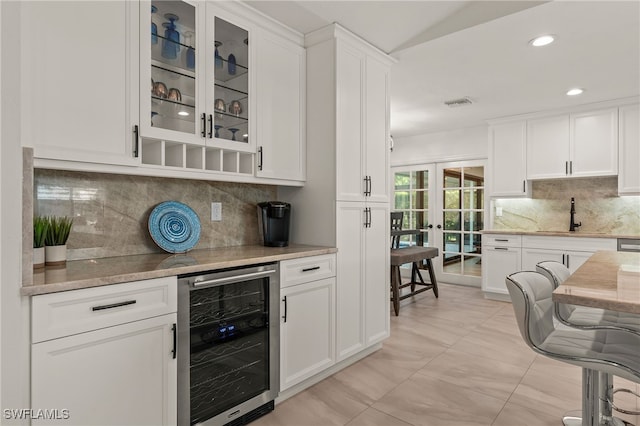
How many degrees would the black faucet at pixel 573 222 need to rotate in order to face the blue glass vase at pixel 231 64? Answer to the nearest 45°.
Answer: approximately 45° to its right

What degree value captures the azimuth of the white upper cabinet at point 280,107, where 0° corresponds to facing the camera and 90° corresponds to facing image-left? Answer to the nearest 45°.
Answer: approximately 315°

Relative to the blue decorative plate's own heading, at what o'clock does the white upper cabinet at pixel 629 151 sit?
The white upper cabinet is roughly at 9 o'clock from the blue decorative plate.

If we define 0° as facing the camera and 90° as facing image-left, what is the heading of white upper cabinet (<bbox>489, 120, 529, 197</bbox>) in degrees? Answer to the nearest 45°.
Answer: approximately 0°

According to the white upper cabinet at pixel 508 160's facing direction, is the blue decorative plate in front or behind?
in front

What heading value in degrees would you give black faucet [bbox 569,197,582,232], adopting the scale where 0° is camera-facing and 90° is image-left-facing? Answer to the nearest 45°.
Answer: approximately 0°

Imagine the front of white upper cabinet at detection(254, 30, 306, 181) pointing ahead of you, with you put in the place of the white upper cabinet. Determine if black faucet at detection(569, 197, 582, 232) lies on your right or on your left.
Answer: on your left

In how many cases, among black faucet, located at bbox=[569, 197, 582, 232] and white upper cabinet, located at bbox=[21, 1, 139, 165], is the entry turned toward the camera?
2

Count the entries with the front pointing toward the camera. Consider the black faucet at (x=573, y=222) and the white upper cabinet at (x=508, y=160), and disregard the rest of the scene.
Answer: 2
